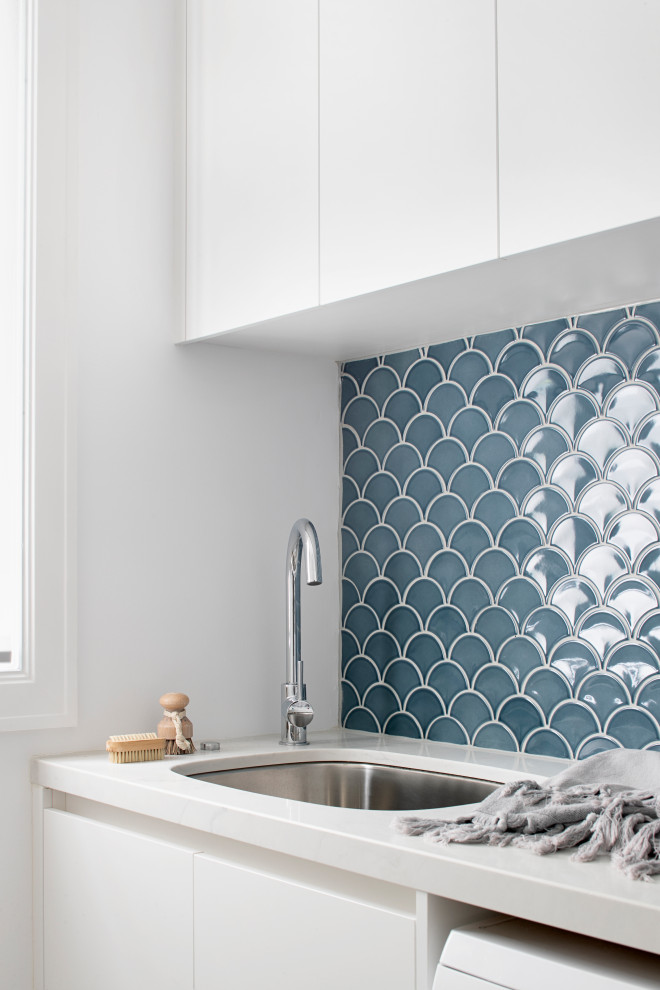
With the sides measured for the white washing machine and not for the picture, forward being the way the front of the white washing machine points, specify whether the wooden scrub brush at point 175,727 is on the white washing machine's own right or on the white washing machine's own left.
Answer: on the white washing machine's own right

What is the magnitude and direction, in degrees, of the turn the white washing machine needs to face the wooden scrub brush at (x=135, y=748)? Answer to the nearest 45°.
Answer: approximately 90° to its right

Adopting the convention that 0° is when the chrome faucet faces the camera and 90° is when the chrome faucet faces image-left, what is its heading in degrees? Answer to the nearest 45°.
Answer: approximately 315°

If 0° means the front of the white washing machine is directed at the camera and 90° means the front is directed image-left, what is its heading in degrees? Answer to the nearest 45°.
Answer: approximately 45°
